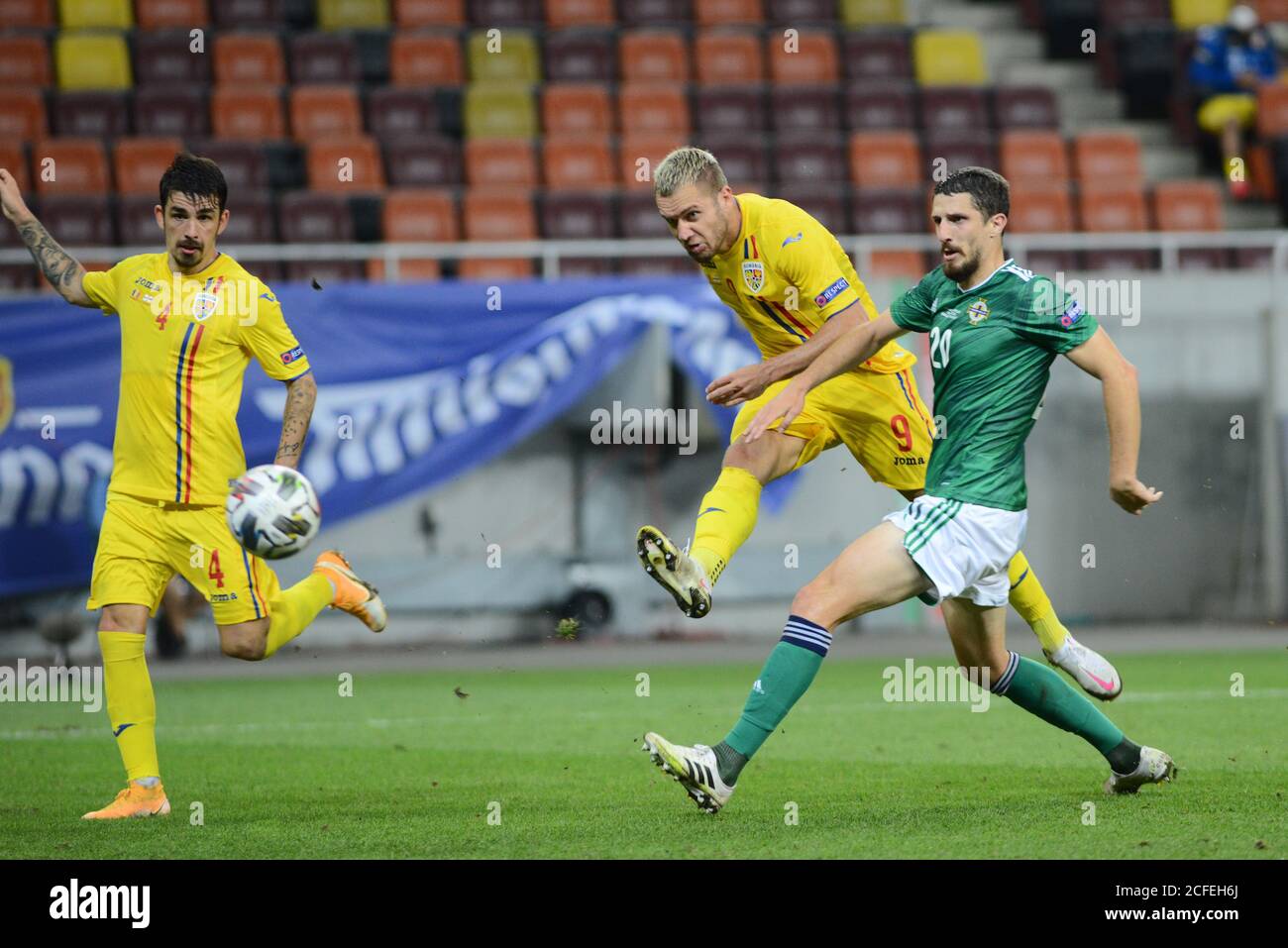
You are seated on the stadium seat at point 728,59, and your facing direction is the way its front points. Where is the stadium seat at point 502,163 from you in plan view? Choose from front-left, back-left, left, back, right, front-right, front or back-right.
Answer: front-right

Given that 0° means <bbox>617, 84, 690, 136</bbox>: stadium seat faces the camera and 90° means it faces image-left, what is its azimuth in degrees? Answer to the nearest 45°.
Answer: approximately 0°

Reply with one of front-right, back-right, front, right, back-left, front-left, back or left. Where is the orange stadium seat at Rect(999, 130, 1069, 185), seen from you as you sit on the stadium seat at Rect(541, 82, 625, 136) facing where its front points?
left

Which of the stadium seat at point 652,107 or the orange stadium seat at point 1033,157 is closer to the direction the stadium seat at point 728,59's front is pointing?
the stadium seat

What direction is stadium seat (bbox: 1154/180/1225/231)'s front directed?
toward the camera

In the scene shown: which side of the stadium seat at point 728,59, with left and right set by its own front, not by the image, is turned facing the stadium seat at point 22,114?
right

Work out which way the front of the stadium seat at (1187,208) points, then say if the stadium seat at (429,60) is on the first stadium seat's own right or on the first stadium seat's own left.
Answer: on the first stadium seat's own right

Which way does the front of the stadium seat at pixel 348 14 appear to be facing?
toward the camera

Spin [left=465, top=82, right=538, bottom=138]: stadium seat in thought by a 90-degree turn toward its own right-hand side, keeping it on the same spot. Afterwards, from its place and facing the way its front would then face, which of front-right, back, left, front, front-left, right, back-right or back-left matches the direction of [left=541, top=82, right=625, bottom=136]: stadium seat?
back

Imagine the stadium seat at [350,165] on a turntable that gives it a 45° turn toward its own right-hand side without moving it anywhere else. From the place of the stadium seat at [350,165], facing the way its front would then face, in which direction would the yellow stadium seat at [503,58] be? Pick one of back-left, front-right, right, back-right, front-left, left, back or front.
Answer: back

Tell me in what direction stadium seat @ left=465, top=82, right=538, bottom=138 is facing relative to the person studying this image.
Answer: facing the viewer

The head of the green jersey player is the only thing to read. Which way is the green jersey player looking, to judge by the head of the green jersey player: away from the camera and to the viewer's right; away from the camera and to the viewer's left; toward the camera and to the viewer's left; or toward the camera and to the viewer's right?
toward the camera and to the viewer's left

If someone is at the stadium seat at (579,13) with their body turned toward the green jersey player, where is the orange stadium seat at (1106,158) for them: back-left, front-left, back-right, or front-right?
front-left

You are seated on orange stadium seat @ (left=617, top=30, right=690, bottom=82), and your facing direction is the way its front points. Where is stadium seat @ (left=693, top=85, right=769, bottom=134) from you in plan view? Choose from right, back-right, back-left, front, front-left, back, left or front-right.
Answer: front-left

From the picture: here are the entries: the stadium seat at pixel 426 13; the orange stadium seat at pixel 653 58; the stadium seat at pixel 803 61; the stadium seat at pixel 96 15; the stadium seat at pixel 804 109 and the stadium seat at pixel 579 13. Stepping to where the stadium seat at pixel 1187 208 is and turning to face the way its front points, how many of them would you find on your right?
6

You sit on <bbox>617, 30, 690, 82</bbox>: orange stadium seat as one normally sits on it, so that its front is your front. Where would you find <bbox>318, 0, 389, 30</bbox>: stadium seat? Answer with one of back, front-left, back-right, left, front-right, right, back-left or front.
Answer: right

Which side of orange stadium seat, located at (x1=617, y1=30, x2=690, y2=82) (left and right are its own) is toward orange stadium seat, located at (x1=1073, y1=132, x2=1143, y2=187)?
left

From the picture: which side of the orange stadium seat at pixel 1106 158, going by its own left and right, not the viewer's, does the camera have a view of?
front

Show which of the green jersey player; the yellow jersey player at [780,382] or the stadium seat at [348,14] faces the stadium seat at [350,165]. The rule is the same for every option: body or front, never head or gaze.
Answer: the stadium seat at [348,14]
